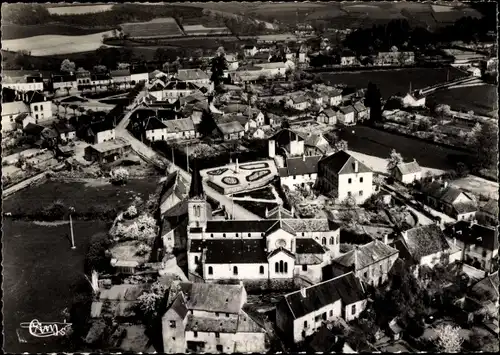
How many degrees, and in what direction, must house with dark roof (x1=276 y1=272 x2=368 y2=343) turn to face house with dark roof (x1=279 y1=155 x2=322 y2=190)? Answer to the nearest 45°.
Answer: approximately 135° to its left

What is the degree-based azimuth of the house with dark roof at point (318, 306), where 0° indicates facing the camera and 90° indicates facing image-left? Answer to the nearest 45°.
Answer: approximately 315°

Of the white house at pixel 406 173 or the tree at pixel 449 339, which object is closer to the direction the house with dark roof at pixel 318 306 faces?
the tree

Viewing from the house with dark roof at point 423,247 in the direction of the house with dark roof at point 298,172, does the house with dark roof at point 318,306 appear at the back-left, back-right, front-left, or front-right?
back-left

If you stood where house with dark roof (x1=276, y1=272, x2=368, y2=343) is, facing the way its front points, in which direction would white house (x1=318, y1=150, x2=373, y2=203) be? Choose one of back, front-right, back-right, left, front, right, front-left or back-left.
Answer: back-left

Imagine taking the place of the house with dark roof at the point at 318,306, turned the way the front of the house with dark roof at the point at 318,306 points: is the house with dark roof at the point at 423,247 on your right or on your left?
on your left
